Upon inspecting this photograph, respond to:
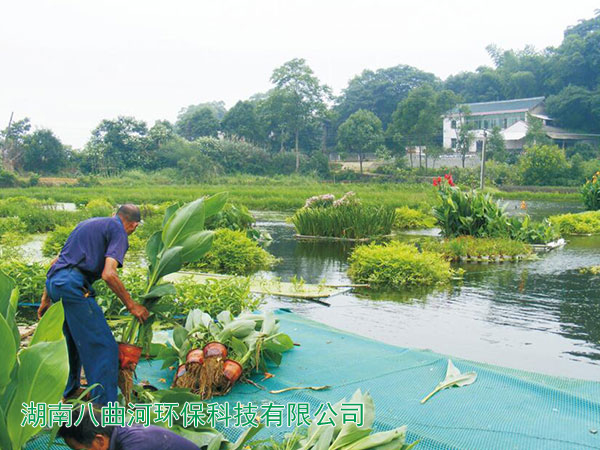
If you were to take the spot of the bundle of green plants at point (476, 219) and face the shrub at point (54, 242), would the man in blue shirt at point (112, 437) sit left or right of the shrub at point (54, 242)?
left

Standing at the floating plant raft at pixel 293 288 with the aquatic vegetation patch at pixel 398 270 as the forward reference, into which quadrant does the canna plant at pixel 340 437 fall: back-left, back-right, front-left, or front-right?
back-right

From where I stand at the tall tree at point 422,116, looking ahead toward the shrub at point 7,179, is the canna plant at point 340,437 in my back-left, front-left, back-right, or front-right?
front-left

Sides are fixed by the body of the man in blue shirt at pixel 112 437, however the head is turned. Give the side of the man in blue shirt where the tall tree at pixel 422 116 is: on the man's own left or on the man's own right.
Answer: on the man's own right

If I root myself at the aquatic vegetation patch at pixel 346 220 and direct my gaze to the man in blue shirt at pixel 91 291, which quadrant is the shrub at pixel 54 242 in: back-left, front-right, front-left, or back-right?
front-right

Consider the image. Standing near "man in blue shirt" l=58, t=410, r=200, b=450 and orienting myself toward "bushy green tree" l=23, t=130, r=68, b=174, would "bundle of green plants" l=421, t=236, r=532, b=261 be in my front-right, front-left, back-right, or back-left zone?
front-right
